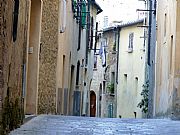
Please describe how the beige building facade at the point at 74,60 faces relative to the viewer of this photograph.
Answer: facing the viewer and to the right of the viewer

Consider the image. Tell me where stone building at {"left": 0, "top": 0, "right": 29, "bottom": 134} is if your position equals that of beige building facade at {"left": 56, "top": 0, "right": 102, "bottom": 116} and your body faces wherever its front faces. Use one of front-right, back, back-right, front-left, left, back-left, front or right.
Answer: front-right

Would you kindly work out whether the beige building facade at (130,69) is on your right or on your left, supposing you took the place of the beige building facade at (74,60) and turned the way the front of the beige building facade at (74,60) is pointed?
on your left

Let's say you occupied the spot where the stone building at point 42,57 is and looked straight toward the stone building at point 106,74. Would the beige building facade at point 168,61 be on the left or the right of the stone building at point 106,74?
right

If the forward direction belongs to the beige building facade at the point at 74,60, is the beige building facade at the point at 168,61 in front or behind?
in front

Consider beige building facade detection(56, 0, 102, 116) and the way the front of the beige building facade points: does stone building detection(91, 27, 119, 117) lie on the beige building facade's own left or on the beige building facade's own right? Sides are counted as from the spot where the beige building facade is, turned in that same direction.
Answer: on the beige building facade's own left

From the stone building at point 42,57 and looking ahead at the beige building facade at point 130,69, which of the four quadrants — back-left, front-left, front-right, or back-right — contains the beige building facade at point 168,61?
front-right

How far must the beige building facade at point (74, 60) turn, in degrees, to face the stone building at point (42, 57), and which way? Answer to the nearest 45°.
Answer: approximately 45° to its right

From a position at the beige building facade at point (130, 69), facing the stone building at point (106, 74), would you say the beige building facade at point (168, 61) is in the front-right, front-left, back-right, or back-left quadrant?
back-left

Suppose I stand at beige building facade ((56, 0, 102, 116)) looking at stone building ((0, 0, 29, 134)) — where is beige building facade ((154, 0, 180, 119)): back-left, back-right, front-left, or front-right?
front-left
